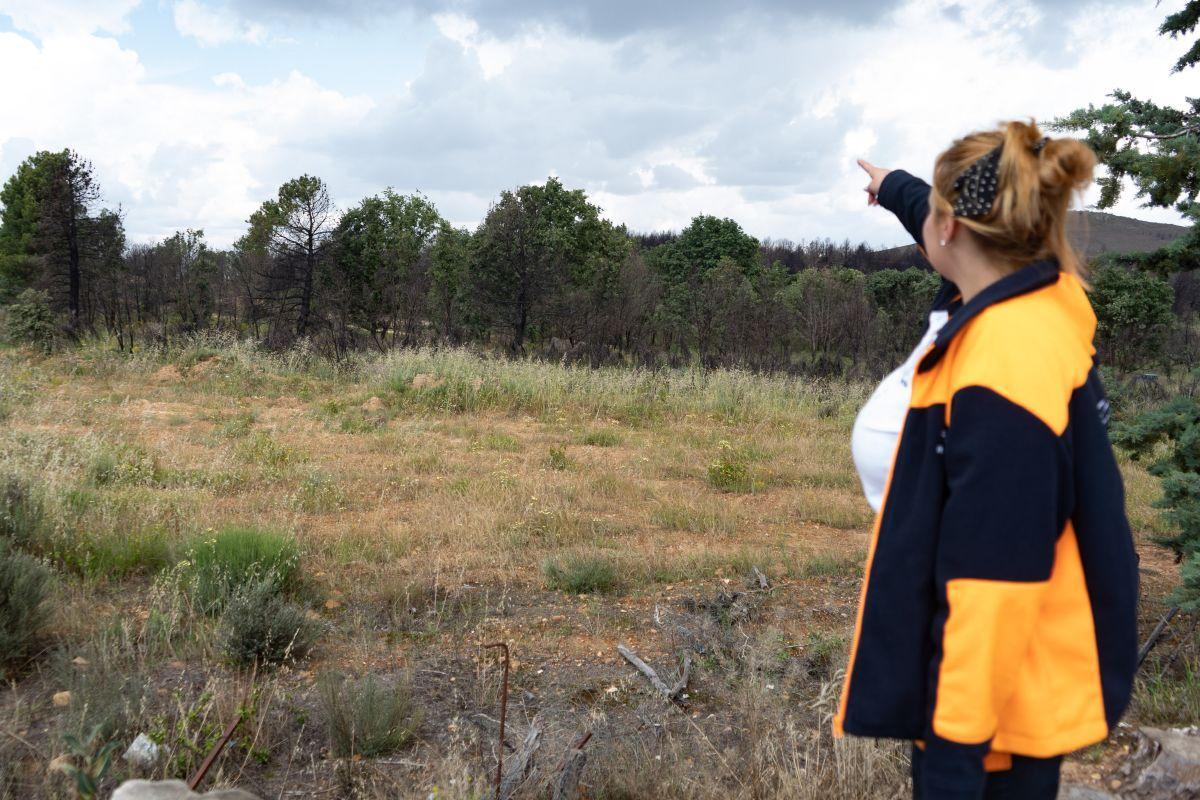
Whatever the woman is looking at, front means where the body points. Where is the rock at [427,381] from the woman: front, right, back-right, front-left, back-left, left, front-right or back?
front-right

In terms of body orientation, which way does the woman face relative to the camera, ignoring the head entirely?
to the viewer's left

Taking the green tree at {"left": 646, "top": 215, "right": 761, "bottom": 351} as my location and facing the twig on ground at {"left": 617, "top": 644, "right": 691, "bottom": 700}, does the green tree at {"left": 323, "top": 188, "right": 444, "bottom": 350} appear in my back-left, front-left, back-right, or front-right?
front-right

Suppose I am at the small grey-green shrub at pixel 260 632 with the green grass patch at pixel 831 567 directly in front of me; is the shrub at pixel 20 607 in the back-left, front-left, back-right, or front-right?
back-left

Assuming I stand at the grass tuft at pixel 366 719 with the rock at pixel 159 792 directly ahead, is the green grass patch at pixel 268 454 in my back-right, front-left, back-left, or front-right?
back-right

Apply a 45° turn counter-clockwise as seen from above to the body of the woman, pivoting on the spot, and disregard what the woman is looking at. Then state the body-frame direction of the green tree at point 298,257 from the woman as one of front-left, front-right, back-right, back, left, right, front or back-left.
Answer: right

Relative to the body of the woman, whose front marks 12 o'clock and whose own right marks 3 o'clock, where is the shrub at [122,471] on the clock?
The shrub is roughly at 1 o'clock from the woman.

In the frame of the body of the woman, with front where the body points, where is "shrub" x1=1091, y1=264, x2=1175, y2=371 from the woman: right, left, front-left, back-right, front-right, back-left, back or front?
right

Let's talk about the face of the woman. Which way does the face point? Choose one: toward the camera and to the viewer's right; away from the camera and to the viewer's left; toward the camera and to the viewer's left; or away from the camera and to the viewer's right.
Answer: away from the camera and to the viewer's left

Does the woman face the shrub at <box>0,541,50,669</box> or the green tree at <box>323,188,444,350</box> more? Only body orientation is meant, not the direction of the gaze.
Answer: the shrub

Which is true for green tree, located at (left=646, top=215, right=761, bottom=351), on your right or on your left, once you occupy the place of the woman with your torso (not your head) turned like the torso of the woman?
on your right

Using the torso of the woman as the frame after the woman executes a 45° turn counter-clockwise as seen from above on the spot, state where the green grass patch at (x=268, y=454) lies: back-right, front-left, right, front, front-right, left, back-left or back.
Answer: right

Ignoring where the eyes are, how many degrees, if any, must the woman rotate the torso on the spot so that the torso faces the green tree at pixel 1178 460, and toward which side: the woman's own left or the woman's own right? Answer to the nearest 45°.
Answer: approximately 90° to the woman's own right
